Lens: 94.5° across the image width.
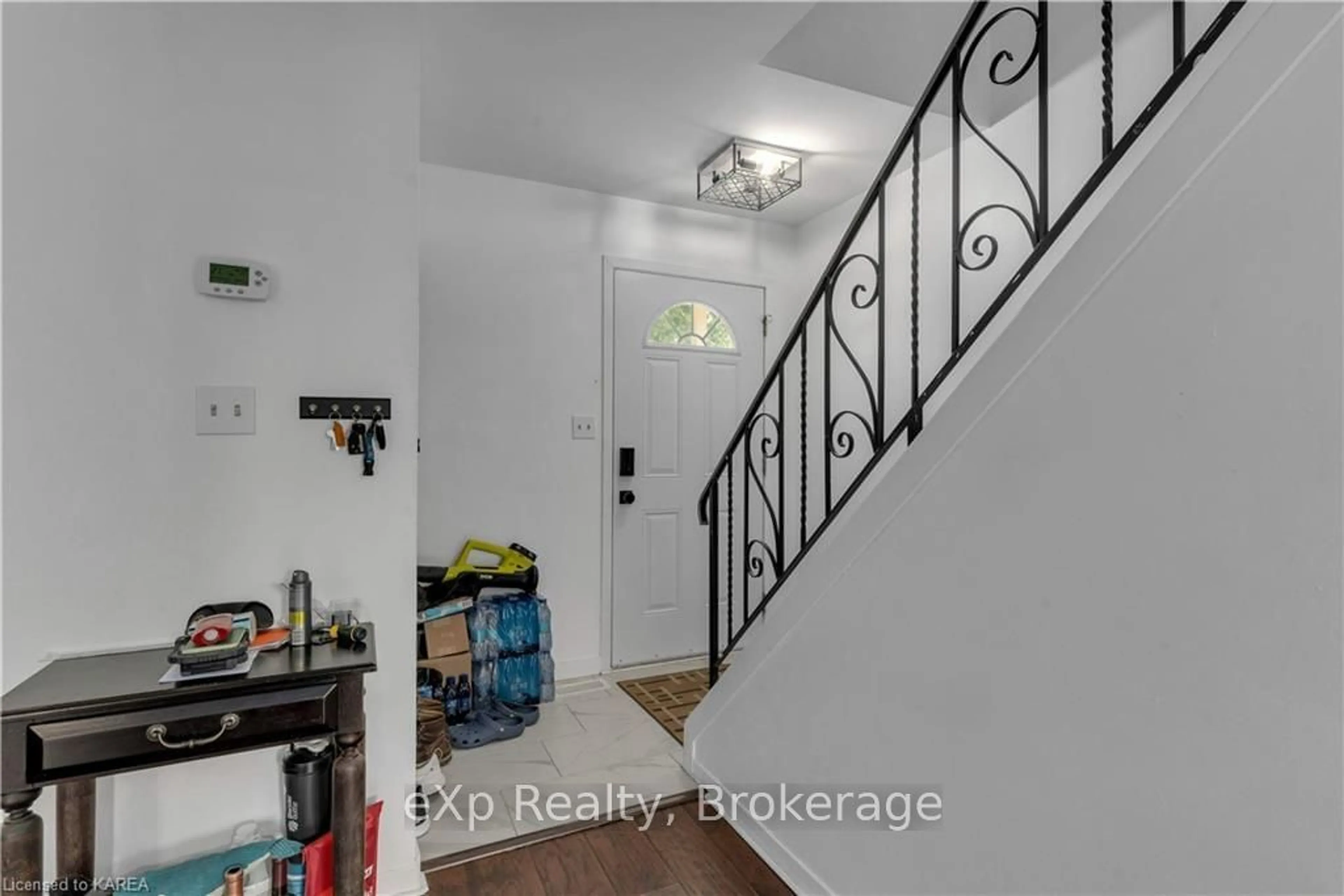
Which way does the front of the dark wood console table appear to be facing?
toward the camera

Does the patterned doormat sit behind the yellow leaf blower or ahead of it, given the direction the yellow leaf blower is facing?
behind

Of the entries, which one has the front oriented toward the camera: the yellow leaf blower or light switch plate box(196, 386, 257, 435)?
the light switch plate

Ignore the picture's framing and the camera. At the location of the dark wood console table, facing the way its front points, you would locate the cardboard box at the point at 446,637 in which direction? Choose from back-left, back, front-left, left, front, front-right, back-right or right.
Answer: back-left

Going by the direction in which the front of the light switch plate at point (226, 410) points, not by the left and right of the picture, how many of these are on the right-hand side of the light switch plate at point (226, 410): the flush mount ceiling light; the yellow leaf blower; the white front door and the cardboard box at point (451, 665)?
0

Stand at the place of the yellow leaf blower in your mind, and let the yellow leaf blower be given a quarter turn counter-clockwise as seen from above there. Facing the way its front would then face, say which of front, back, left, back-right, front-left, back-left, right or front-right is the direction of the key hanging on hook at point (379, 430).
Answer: front

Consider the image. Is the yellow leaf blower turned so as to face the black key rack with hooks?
no

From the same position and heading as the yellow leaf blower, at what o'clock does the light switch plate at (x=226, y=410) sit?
The light switch plate is roughly at 10 o'clock from the yellow leaf blower.

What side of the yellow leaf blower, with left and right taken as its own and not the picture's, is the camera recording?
left

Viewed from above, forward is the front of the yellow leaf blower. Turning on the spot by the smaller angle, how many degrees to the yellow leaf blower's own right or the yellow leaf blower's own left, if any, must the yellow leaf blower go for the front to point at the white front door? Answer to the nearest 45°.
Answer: approximately 180°

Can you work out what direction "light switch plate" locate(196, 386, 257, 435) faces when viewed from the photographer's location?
facing the viewer

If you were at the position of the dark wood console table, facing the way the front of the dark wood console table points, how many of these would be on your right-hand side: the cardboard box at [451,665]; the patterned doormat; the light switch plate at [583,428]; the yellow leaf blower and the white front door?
0

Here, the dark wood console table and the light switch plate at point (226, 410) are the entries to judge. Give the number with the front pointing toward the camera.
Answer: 2

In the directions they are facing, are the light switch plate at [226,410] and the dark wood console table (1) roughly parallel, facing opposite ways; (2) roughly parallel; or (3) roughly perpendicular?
roughly parallel

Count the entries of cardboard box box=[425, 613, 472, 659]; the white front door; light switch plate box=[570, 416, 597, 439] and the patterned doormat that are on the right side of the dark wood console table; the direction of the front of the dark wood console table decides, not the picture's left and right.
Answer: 0

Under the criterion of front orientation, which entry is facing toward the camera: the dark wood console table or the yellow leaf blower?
the dark wood console table

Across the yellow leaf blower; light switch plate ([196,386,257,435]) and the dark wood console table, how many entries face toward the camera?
2

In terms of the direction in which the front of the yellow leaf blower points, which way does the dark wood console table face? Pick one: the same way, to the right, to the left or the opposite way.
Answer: to the left
